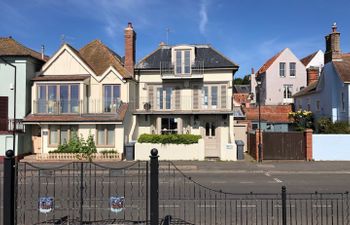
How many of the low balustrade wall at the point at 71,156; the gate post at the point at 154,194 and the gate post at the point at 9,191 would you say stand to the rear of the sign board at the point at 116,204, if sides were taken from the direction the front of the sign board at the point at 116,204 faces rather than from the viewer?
1

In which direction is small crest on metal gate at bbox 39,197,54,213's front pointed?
toward the camera

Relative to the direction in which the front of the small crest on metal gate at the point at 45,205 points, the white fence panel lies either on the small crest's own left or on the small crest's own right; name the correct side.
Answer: on the small crest's own left

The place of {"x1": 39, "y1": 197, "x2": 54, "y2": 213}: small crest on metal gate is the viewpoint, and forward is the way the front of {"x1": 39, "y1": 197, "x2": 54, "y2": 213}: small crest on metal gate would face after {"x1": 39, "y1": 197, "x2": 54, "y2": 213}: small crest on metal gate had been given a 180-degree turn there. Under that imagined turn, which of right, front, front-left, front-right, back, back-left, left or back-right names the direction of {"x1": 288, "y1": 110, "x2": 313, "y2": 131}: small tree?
front-right

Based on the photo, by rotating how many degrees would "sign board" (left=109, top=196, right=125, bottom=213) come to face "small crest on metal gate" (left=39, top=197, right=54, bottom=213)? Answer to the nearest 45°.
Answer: approximately 90° to its right

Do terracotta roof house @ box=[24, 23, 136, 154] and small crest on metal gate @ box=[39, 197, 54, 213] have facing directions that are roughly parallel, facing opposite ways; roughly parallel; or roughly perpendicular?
roughly parallel

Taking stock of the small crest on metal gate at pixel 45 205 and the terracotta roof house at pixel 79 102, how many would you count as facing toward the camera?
2

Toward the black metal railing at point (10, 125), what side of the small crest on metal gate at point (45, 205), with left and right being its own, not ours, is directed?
back

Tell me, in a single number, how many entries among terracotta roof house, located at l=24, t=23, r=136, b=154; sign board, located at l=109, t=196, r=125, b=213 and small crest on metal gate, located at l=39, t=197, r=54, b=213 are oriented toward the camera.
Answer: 3

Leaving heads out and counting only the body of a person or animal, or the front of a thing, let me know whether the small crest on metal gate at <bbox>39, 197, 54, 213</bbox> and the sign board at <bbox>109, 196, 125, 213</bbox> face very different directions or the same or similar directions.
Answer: same or similar directions

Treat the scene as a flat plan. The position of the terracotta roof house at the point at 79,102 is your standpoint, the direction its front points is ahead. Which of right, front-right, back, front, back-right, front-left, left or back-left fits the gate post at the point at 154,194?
front

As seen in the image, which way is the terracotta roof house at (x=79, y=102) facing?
toward the camera
